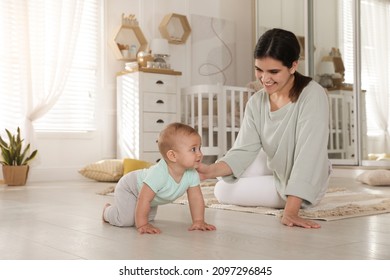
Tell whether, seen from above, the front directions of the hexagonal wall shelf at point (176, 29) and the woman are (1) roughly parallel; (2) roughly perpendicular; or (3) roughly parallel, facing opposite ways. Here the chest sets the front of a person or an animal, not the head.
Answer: roughly perpendicular

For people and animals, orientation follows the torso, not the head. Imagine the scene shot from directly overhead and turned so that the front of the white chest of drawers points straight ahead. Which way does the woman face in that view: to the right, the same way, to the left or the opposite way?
to the right

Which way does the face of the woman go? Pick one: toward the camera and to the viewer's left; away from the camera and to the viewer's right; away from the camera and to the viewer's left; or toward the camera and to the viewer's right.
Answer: toward the camera and to the viewer's left

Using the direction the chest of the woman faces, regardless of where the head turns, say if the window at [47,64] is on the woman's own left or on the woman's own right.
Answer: on the woman's own right

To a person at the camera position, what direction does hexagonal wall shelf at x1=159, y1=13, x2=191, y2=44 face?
facing the viewer and to the right of the viewer

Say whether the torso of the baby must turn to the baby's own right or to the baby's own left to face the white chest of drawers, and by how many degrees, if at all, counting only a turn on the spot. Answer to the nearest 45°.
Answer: approximately 135° to the baby's own left
